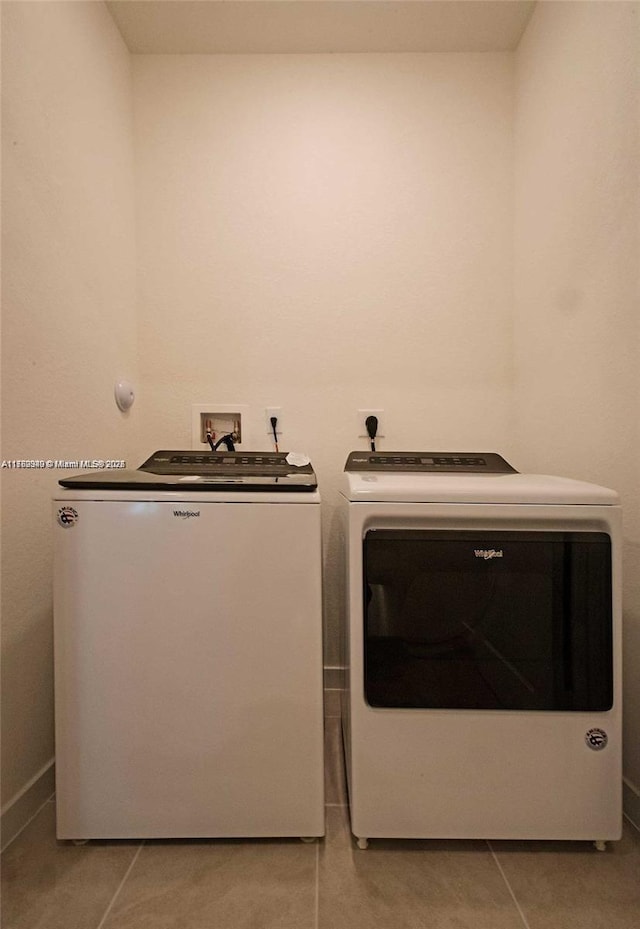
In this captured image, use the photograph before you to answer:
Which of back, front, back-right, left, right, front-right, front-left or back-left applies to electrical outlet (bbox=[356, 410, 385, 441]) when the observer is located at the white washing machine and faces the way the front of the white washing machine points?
back-left

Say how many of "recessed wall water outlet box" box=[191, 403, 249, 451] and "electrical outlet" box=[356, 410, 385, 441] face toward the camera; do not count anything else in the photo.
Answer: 2

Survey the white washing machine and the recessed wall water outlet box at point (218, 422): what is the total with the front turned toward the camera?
2

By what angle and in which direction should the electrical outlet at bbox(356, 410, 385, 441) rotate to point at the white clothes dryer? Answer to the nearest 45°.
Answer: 0° — it already faces it

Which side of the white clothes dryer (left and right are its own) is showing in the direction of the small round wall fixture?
right

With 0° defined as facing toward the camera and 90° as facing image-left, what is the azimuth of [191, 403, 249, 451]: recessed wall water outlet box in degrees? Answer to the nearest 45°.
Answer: approximately 0°

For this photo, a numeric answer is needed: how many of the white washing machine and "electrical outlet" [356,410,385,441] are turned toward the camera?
2
